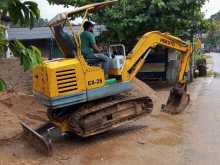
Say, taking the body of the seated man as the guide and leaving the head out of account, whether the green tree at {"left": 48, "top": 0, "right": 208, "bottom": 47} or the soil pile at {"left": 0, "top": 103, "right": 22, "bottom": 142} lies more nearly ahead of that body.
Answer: the green tree

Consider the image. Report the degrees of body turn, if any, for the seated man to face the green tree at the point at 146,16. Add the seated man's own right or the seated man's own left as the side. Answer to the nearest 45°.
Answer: approximately 90° to the seated man's own left

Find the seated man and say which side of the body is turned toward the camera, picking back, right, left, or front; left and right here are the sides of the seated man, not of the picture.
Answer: right

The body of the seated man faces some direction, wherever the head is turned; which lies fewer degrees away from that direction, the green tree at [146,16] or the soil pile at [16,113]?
the green tree

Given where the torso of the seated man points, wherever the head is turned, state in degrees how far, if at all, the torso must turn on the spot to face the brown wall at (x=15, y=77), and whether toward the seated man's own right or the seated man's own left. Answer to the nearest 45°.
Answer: approximately 135° to the seated man's own left

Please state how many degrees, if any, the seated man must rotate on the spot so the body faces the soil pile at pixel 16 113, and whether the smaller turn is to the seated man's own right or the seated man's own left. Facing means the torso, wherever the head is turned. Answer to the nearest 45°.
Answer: approximately 135° to the seated man's own left
